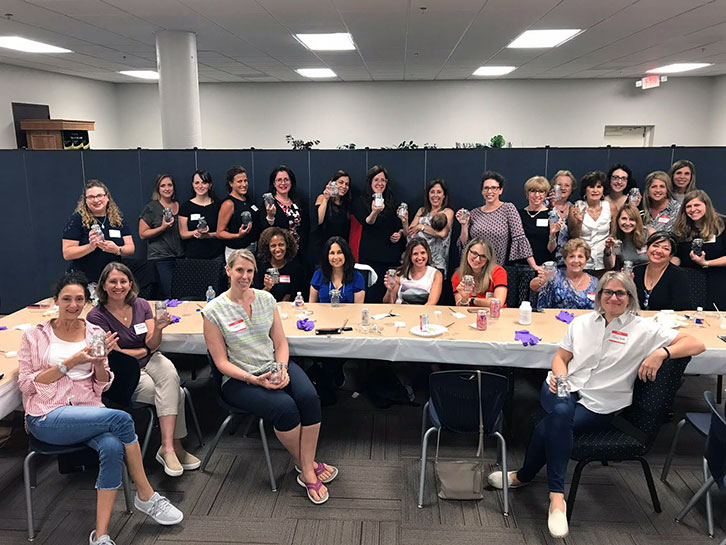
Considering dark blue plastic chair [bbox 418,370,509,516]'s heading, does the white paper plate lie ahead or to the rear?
ahead

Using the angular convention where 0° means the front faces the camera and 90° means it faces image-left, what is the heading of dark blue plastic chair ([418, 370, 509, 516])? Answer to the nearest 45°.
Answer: approximately 180°

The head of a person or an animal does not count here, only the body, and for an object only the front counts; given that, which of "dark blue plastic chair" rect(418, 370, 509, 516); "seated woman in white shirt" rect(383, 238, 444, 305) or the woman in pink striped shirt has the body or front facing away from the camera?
the dark blue plastic chair

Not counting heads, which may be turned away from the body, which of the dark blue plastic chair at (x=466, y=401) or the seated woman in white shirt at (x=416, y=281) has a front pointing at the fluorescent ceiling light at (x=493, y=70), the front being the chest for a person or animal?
the dark blue plastic chair

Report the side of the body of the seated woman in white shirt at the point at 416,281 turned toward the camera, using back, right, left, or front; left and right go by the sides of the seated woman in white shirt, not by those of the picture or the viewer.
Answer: front

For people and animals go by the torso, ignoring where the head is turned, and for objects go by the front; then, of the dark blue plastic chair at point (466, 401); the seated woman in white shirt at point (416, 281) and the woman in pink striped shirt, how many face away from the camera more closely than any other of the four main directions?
1

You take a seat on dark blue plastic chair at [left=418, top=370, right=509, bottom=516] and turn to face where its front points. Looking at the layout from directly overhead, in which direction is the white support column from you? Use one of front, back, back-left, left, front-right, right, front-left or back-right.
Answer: front-left

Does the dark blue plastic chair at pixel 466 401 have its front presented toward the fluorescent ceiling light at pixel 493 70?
yes

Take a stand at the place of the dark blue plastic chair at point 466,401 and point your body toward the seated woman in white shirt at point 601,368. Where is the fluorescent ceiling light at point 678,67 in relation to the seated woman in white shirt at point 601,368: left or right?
left

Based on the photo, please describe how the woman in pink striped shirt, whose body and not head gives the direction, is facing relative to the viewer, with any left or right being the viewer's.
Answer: facing the viewer and to the right of the viewer

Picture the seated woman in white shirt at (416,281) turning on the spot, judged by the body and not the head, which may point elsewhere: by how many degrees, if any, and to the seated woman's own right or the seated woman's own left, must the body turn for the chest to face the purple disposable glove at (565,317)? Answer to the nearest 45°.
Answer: approximately 45° to the seated woman's own left

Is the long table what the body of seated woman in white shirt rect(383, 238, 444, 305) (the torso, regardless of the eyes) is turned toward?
yes

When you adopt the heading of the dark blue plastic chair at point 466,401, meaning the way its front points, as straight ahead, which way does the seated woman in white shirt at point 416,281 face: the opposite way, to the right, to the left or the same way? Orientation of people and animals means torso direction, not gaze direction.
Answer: the opposite way

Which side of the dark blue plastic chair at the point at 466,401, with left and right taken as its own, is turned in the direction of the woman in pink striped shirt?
left

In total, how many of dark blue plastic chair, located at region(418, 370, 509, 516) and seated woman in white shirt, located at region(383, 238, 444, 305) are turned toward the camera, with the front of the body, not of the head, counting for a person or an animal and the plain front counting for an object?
1
